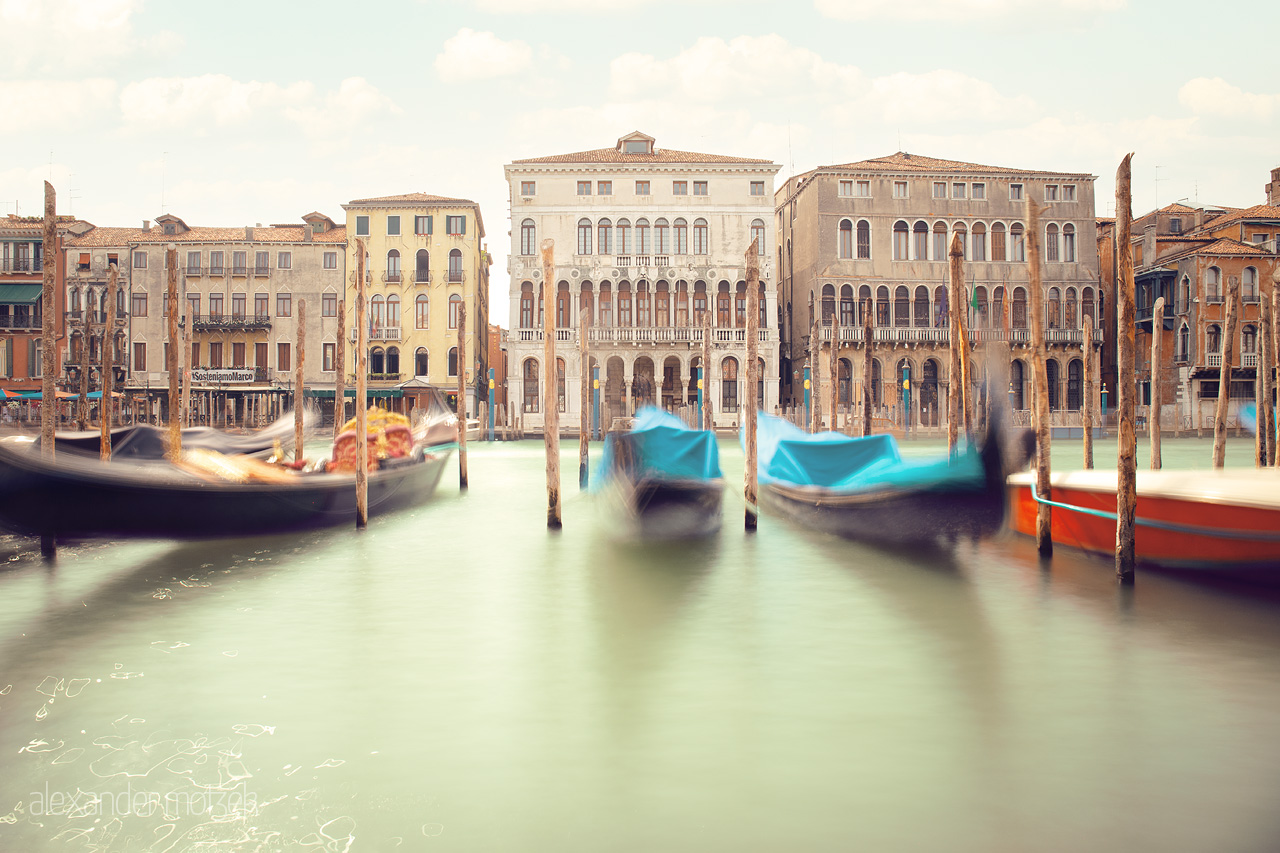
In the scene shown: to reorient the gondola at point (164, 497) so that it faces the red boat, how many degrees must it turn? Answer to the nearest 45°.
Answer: approximately 45° to its right

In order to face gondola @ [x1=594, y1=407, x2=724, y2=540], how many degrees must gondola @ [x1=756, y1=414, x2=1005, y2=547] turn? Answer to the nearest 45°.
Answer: approximately 135° to its right

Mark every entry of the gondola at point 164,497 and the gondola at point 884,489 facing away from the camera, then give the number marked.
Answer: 0

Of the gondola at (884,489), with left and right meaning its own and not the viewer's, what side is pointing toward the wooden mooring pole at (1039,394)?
front

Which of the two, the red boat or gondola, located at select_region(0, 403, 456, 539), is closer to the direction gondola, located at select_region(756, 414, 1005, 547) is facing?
the red boat

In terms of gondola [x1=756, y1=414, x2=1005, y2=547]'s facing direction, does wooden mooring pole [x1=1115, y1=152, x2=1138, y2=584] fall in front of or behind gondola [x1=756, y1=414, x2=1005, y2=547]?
in front

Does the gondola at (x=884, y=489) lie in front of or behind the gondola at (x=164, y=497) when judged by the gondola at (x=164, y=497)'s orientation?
behind

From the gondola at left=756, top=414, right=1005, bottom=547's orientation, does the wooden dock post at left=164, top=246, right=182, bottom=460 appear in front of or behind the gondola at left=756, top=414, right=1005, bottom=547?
behind
